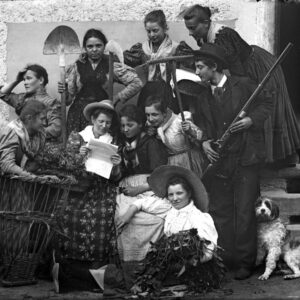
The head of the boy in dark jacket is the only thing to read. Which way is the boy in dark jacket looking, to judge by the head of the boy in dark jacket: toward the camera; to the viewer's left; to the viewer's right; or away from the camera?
to the viewer's left

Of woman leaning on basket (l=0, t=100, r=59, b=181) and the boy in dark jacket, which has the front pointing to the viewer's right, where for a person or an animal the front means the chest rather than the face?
the woman leaning on basket

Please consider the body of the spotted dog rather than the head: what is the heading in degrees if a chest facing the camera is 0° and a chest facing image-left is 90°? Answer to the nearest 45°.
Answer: approximately 45°

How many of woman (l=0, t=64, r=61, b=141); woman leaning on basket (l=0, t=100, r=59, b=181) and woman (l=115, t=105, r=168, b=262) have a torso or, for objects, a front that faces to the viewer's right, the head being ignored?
1

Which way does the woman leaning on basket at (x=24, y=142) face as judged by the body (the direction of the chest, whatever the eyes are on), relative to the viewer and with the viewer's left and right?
facing to the right of the viewer

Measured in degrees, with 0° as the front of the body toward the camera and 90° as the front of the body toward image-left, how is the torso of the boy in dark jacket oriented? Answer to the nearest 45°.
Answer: approximately 45°
